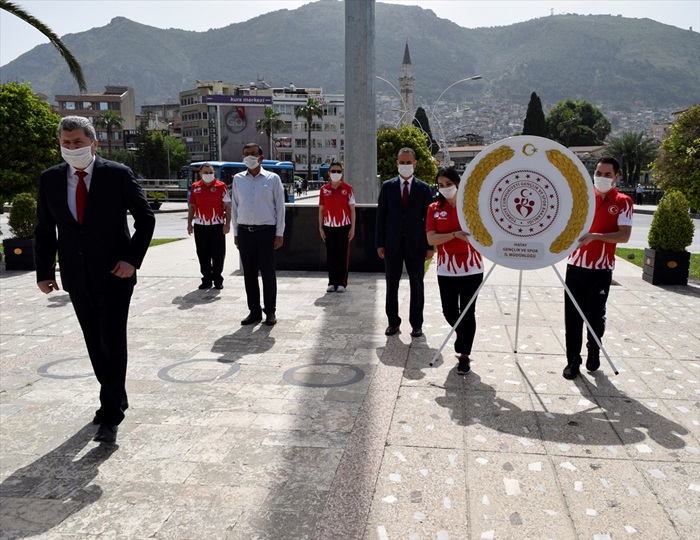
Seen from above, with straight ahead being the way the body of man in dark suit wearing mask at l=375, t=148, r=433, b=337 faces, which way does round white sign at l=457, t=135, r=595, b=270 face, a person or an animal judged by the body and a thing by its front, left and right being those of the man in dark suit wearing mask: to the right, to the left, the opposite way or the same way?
the same way

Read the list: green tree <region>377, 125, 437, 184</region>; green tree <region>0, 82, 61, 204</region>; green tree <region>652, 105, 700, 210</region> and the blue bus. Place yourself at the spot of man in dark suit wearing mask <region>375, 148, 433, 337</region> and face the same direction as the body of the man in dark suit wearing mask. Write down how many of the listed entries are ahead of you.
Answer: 0

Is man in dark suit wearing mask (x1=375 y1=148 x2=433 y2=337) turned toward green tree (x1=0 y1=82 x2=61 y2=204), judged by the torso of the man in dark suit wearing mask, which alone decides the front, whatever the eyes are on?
no

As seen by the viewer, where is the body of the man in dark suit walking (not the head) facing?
toward the camera

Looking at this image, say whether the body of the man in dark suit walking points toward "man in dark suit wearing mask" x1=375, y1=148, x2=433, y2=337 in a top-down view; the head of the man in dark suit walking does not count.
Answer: no

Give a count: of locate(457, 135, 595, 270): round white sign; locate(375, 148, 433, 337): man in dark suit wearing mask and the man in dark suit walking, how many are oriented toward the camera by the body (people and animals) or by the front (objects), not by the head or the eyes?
3

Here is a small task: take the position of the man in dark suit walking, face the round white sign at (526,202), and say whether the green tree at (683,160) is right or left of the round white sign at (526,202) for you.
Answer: left

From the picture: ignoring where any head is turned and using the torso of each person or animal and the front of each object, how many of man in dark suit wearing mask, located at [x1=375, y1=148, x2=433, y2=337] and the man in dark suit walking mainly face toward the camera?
2

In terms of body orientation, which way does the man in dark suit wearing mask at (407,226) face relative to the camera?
toward the camera

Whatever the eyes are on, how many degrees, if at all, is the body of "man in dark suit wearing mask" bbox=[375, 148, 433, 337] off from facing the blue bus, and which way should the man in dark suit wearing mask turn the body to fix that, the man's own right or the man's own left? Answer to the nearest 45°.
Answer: approximately 180°

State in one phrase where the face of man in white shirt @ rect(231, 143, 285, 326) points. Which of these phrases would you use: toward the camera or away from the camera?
toward the camera

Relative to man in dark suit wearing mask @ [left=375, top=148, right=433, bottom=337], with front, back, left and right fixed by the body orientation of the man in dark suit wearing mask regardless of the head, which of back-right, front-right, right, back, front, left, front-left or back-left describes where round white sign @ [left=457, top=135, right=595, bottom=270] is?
front-left

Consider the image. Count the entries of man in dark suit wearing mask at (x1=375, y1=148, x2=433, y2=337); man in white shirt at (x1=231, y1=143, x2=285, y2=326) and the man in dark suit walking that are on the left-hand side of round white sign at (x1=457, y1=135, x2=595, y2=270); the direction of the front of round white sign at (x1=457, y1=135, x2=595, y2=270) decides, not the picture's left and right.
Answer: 0

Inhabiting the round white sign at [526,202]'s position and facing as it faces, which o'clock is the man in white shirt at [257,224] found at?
The man in white shirt is roughly at 4 o'clock from the round white sign.

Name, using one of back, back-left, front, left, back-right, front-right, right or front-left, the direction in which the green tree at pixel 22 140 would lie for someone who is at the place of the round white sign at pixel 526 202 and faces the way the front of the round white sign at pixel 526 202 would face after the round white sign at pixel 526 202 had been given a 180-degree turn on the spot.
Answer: front-left

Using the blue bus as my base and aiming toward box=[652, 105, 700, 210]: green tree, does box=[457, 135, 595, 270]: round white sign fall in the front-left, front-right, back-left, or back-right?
front-right

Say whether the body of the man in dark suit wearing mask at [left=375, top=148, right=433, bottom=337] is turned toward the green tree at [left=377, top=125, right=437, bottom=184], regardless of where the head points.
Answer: no

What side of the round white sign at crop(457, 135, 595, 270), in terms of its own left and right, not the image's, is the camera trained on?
front

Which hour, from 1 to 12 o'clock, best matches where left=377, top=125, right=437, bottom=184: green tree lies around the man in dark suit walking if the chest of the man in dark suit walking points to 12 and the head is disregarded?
The green tree is roughly at 7 o'clock from the man in dark suit walking.
